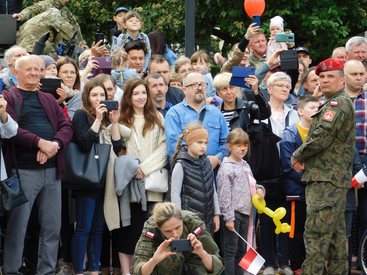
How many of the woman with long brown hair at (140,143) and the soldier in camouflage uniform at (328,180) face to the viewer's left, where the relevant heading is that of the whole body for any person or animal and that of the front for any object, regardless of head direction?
1

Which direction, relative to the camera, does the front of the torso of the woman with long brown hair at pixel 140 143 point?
toward the camera

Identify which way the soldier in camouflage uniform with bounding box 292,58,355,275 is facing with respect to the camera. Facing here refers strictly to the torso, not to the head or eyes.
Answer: to the viewer's left

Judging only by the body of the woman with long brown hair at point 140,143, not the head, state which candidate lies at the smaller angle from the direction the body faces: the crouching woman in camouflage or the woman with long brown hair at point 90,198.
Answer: the crouching woman in camouflage

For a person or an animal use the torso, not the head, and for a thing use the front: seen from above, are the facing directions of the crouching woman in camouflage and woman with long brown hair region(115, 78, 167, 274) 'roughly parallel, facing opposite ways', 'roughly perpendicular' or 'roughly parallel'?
roughly parallel

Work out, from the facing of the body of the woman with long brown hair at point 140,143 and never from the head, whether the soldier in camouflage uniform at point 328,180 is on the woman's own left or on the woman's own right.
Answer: on the woman's own left

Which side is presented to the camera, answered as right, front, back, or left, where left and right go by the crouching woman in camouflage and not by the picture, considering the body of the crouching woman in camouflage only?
front

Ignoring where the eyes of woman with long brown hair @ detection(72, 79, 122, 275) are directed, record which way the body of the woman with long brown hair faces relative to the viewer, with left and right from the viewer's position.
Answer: facing the viewer and to the right of the viewer

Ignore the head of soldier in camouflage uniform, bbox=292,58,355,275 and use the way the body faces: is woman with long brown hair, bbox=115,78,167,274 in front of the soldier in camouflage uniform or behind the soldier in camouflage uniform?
in front

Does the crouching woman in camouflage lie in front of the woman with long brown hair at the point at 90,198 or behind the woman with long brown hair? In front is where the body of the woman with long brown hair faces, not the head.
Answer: in front
